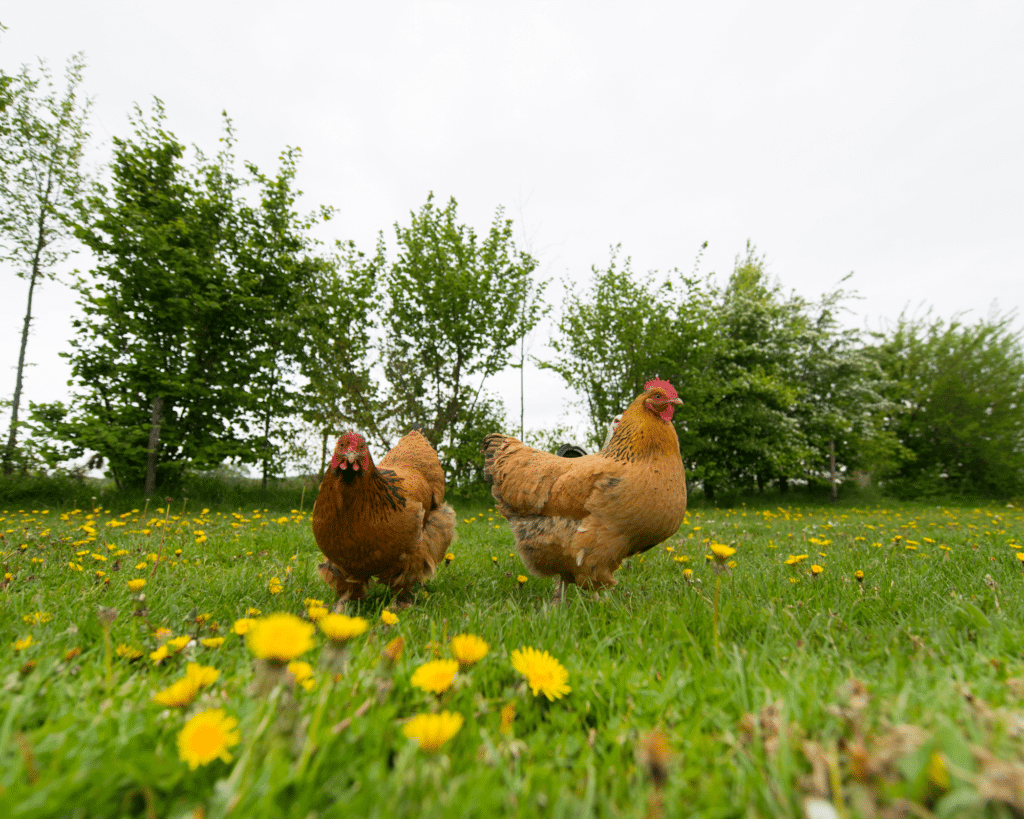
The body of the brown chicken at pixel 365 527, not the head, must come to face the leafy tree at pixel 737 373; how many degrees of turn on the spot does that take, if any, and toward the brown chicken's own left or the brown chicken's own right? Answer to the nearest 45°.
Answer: approximately 180°

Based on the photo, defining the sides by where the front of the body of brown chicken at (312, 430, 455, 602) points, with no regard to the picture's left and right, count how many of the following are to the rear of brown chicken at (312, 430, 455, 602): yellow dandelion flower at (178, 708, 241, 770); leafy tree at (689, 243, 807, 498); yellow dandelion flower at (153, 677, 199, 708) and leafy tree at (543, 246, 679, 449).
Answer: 2

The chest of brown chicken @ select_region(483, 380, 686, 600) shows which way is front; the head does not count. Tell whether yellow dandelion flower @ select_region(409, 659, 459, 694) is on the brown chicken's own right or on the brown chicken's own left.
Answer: on the brown chicken's own right

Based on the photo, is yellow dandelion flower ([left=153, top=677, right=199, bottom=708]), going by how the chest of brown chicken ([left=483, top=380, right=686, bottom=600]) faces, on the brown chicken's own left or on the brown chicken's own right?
on the brown chicken's own right

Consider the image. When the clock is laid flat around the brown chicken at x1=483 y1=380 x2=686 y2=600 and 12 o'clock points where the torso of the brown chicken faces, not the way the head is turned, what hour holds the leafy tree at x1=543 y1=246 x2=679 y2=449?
The leafy tree is roughly at 9 o'clock from the brown chicken.

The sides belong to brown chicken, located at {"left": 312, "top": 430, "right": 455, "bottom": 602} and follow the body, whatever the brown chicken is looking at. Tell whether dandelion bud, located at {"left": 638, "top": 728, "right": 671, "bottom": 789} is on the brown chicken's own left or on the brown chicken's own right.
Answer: on the brown chicken's own left

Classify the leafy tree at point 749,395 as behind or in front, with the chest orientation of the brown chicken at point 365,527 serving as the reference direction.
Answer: behind

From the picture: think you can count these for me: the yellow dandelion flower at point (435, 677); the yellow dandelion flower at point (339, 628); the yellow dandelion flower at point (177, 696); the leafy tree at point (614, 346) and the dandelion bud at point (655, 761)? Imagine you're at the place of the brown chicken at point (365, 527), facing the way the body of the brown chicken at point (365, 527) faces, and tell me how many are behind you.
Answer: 1

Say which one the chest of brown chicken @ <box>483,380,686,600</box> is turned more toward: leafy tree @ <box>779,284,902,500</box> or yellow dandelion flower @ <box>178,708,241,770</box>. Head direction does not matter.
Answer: the leafy tree

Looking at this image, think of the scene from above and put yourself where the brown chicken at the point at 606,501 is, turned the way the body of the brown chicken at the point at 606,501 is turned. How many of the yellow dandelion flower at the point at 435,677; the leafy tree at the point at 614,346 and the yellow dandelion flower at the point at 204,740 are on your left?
1

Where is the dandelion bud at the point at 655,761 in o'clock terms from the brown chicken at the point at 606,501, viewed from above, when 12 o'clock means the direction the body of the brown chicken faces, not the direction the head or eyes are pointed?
The dandelion bud is roughly at 3 o'clock from the brown chicken.

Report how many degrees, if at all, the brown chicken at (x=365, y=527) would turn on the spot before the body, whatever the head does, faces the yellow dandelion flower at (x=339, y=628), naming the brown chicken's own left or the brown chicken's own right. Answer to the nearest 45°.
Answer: approximately 45° to the brown chicken's own left

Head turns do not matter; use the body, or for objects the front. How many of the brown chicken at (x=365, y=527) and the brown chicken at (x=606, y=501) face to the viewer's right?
1

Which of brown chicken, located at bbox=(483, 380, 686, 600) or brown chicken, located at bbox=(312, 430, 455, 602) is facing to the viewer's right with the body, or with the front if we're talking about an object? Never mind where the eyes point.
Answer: brown chicken, located at bbox=(483, 380, 686, 600)

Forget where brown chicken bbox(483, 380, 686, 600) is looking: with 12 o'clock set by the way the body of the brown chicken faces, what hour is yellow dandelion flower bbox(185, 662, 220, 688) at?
The yellow dandelion flower is roughly at 4 o'clock from the brown chicken.

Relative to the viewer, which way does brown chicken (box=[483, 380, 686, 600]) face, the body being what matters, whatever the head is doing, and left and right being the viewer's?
facing to the right of the viewer

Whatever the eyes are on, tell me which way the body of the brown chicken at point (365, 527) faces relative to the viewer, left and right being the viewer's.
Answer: facing the viewer and to the left of the viewer

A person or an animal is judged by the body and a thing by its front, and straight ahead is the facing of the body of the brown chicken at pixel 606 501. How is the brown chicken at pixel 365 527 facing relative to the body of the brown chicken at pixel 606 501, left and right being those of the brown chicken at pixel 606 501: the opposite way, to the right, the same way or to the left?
to the right
